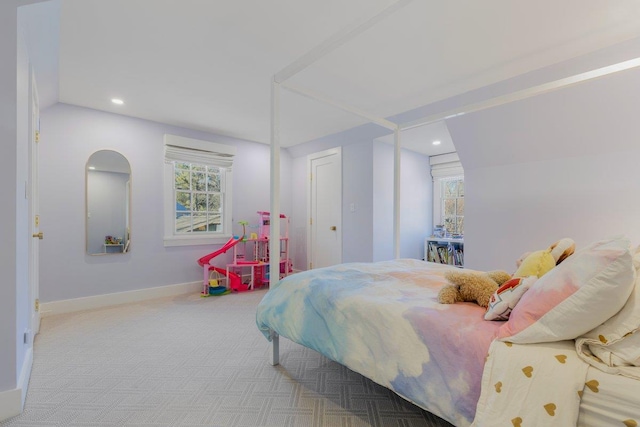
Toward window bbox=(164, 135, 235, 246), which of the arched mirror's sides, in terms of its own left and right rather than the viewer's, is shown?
left

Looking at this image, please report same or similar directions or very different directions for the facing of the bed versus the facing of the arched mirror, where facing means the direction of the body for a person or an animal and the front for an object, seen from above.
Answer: very different directions

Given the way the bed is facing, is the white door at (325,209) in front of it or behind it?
in front

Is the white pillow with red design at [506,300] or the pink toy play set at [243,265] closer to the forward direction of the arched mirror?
the white pillow with red design

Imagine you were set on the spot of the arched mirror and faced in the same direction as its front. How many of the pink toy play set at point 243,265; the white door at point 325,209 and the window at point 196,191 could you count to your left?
3

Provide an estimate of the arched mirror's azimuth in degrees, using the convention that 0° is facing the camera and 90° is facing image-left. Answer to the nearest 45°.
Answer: approximately 0°

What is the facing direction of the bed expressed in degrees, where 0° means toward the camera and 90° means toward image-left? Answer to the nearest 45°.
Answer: approximately 135°

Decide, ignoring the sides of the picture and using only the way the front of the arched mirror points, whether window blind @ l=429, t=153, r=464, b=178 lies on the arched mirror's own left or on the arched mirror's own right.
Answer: on the arched mirror's own left

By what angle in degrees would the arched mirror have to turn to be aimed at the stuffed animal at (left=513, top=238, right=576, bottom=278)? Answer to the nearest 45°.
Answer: approximately 45° to its left

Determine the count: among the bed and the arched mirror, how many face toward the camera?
1

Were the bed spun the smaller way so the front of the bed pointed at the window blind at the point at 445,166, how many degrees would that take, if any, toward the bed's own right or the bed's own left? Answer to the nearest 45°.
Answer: approximately 45° to the bed's own right

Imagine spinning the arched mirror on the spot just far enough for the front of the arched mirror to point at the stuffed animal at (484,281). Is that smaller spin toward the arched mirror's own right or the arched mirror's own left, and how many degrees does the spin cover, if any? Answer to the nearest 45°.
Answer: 0° — it already faces it

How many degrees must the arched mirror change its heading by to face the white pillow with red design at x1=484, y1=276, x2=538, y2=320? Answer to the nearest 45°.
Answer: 0° — it already faces it

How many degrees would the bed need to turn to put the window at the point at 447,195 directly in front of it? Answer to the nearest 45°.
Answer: approximately 45° to its right

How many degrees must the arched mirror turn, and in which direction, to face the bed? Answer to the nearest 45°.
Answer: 0° — it already faces it
